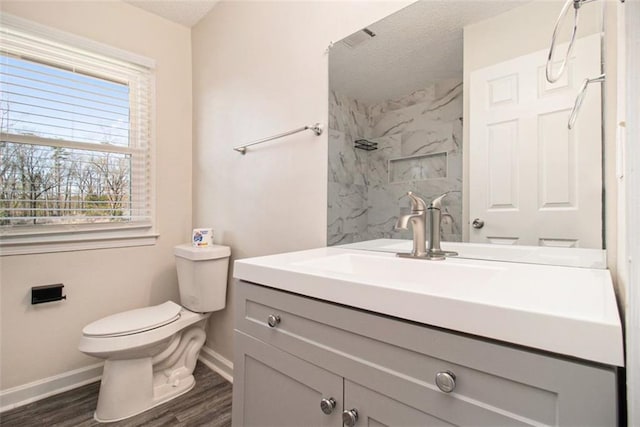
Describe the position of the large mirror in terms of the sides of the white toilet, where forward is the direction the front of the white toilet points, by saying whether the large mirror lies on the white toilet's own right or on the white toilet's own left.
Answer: on the white toilet's own left

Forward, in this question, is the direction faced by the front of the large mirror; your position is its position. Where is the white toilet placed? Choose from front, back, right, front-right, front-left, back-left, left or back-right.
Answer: front-right

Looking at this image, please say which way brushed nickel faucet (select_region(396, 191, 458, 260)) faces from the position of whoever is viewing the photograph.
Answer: facing the viewer and to the left of the viewer

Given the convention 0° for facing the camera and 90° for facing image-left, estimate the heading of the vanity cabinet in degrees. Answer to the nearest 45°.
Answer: approximately 45°

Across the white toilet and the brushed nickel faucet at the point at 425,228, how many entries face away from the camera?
0

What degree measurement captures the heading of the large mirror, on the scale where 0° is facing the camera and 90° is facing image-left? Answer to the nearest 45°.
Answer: approximately 45°

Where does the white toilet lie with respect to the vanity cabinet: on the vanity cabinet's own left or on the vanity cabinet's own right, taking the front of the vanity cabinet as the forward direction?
on the vanity cabinet's own right

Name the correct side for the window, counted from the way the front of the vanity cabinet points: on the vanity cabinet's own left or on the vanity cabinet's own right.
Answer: on the vanity cabinet's own right

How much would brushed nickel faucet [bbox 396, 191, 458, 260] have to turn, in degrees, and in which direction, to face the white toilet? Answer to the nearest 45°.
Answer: approximately 45° to its right

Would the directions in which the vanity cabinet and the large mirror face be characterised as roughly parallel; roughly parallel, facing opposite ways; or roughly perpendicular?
roughly parallel
